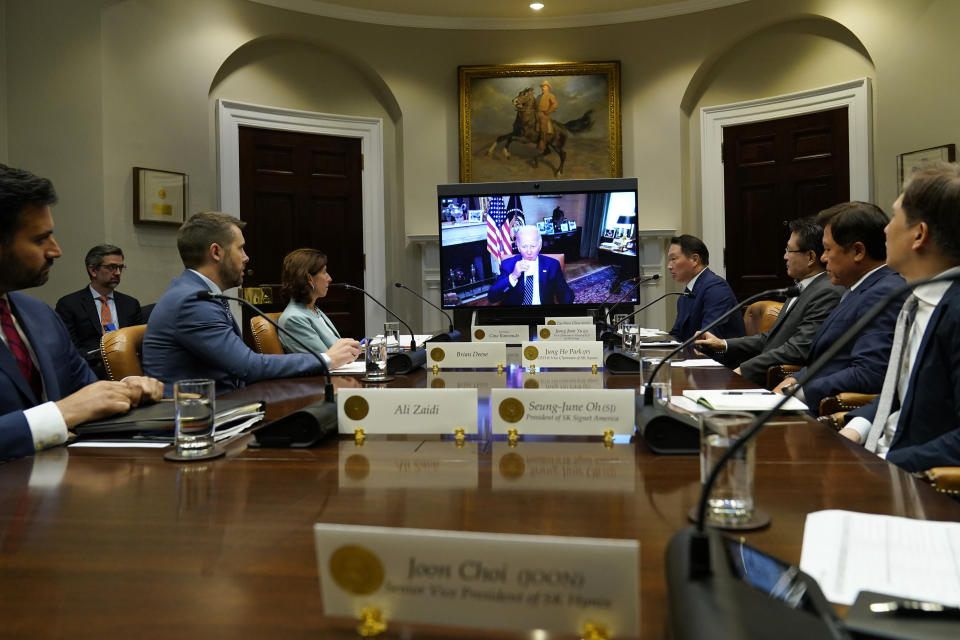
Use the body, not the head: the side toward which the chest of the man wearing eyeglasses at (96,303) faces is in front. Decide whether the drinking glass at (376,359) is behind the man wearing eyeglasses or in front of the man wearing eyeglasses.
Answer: in front

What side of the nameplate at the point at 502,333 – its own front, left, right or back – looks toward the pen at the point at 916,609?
front

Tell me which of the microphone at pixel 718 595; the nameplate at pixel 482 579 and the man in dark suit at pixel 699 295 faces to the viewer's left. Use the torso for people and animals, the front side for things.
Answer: the man in dark suit

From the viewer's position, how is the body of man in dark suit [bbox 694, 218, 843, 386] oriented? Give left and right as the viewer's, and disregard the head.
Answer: facing to the left of the viewer

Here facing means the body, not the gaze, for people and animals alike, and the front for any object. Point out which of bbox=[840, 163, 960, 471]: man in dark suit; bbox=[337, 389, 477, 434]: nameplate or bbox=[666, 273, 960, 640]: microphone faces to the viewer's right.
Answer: the microphone

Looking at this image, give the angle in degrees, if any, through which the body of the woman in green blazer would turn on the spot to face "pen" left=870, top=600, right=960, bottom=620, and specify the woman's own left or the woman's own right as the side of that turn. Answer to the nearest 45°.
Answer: approximately 90° to the woman's own right

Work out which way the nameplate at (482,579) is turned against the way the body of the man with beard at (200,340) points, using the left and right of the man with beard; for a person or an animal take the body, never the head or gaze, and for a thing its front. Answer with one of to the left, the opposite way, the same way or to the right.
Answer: to the right

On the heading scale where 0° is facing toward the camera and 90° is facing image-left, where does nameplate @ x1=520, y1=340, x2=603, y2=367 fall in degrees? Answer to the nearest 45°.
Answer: approximately 0°

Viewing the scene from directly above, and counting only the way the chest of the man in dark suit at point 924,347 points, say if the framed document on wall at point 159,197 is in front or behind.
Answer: in front

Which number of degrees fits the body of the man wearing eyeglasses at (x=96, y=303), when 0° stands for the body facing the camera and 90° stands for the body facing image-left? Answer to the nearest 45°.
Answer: approximately 315°

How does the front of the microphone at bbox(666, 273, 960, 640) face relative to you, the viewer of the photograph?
facing to the right of the viewer

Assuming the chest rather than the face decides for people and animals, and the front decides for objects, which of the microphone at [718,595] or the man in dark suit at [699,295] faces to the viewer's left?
the man in dark suit

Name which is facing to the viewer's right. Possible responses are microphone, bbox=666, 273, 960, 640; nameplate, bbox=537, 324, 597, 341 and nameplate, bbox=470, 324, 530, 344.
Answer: the microphone
